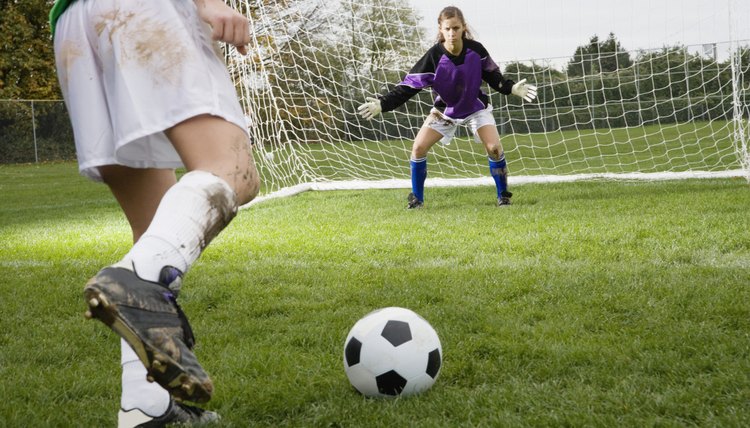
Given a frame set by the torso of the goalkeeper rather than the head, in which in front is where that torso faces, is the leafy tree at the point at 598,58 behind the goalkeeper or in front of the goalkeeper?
behind

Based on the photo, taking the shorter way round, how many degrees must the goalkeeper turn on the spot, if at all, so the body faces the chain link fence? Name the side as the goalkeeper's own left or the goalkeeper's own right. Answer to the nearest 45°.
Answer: approximately 135° to the goalkeeper's own right

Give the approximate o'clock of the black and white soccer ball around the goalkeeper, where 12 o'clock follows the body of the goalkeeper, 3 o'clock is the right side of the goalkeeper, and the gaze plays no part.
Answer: The black and white soccer ball is roughly at 12 o'clock from the goalkeeper.

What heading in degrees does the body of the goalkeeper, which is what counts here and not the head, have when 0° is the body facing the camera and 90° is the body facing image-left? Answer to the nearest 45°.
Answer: approximately 0°

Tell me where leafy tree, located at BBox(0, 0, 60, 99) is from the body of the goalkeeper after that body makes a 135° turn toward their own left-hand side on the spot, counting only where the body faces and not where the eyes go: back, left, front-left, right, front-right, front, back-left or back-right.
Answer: left

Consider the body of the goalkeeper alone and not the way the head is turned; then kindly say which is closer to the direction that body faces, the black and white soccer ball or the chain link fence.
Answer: the black and white soccer ball
